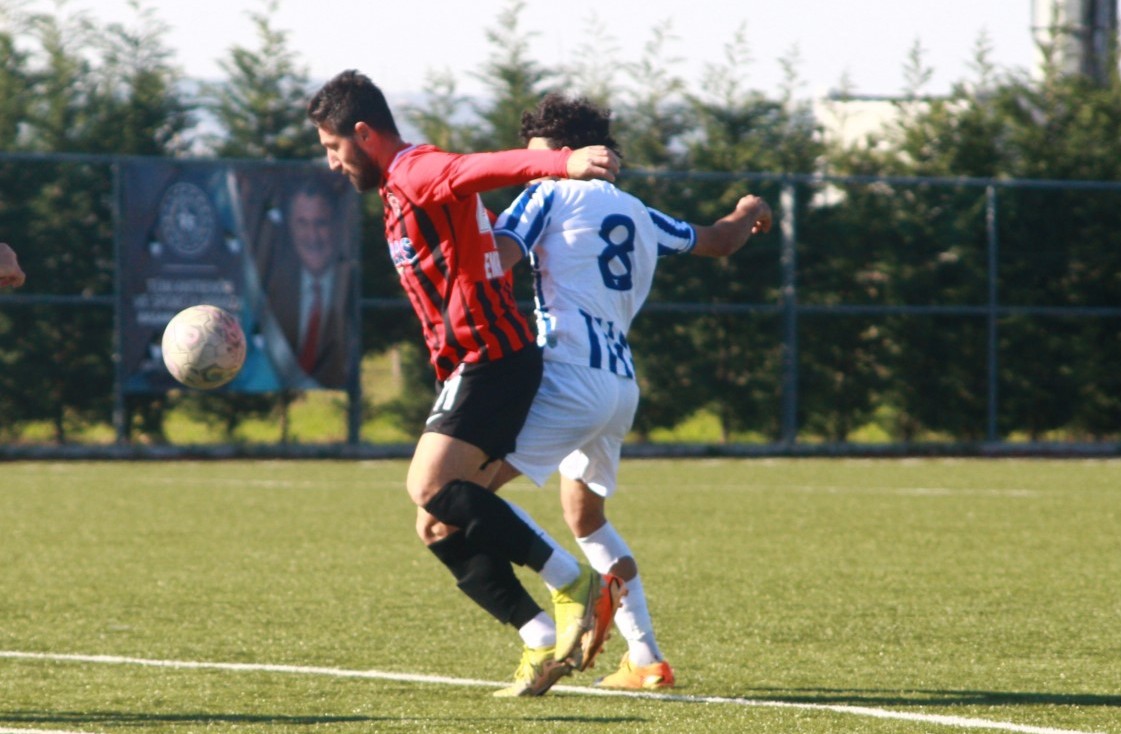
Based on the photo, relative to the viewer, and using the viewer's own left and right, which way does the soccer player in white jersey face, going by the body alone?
facing away from the viewer and to the left of the viewer

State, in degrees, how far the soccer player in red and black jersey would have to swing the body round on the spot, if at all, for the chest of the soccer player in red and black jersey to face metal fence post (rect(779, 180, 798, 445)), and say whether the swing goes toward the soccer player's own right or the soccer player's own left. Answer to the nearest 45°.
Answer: approximately 90° to the soccer player's own right

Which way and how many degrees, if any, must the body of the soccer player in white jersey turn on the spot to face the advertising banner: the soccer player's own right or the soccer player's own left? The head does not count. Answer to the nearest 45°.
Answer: approximately 45° to the soccer player's own right

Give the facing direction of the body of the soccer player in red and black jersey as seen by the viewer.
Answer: to the viewer's left

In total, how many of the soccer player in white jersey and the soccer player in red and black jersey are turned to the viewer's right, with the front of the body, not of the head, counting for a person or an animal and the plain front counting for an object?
0

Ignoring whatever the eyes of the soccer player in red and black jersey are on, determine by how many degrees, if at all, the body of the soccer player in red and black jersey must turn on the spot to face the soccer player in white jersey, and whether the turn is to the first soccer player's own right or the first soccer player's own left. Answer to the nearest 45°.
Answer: approximately 135° to the first soccer player's own right

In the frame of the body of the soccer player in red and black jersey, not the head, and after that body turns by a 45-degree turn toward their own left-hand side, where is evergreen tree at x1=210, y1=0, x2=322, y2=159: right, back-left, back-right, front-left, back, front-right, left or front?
back-right

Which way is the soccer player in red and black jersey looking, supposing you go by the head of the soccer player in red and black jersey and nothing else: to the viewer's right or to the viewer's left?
to the viewer's left

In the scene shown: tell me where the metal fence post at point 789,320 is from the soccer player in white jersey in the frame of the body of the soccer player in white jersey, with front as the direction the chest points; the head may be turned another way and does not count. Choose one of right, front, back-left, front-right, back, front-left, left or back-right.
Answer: front-right

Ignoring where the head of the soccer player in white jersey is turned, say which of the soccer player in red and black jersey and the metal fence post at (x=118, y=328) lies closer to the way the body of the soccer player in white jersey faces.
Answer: the metal fence post

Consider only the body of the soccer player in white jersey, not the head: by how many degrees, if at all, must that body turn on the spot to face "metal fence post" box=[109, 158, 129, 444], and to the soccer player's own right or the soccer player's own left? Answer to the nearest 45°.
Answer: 0° — they already face it

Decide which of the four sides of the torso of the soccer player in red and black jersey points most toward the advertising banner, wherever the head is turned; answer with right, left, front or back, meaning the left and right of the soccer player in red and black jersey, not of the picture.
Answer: right
